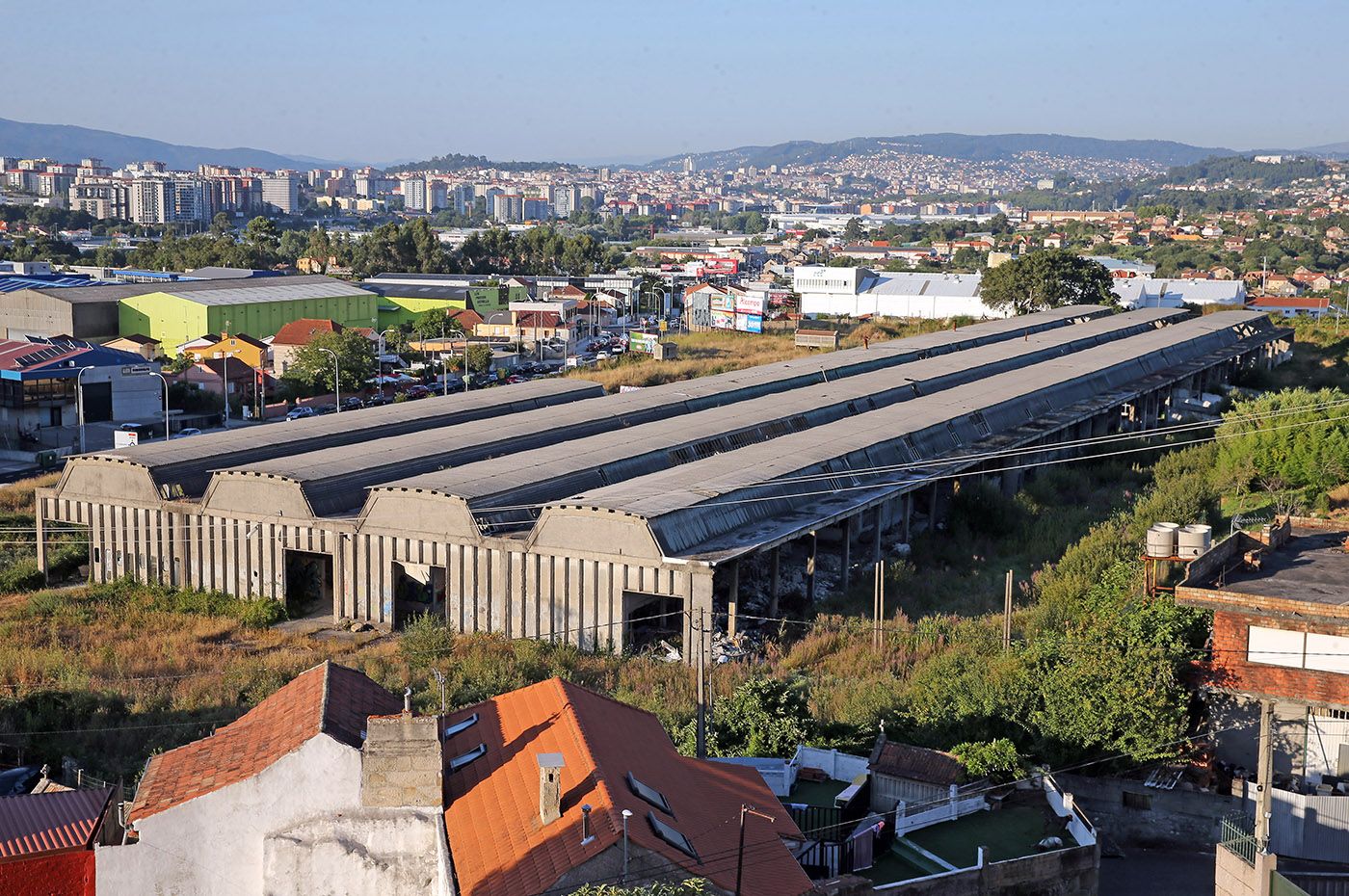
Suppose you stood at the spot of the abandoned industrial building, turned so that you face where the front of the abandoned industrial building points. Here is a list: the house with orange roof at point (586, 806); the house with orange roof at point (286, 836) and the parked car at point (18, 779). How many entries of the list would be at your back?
0

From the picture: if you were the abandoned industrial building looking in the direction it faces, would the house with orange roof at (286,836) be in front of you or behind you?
in front

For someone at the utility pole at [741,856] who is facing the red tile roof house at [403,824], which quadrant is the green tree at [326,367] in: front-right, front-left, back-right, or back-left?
front-right

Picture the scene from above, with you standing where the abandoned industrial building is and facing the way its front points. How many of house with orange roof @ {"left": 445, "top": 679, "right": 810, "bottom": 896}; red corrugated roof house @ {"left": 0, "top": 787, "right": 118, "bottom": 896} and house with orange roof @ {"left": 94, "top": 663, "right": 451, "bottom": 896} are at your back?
0

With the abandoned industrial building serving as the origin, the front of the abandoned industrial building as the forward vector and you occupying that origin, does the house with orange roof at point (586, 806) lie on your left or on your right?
on your left

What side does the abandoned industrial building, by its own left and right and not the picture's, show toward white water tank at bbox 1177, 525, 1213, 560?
left

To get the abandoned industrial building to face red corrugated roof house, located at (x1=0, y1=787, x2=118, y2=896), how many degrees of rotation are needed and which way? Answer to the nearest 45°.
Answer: approximately 45° to its left

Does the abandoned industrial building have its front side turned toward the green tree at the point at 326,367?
no

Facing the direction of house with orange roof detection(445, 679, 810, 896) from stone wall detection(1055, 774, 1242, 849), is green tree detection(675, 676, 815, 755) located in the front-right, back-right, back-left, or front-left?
front-right

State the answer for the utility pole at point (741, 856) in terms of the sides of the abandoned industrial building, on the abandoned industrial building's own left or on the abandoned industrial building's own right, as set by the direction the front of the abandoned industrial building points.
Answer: on the abandoned industrial building's own left

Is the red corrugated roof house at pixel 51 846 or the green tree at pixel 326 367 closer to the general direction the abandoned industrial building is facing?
the red corrugated roof house

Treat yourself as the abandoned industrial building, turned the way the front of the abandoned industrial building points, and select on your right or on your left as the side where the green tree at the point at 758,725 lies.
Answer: on your left

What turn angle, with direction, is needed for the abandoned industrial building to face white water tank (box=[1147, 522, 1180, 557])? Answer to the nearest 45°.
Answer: approximately 90° to its left

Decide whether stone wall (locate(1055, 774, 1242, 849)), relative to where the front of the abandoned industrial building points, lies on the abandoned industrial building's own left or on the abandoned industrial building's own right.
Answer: on the abandoned industrial building's own left
